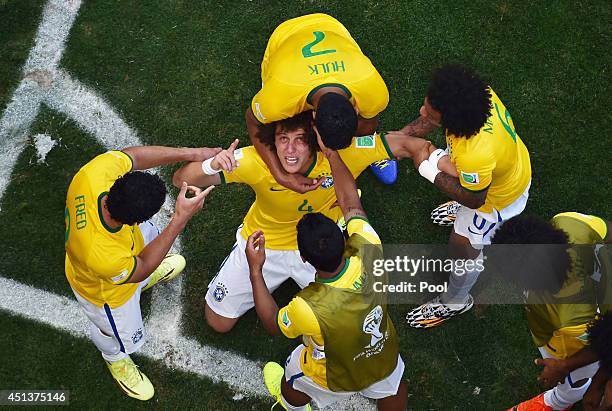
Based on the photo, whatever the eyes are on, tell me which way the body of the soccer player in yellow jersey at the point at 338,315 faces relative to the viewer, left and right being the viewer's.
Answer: facing away from the viewer and to the left of the viewer

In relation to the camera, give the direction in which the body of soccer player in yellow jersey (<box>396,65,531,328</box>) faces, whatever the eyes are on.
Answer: to the viewer's left

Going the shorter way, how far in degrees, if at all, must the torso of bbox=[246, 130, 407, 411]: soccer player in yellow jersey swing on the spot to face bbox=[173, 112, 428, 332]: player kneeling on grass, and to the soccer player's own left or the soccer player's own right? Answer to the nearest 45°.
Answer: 0° — they already face them

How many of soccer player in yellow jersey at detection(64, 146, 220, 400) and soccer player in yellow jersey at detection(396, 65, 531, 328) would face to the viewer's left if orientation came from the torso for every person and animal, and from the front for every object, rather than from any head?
1

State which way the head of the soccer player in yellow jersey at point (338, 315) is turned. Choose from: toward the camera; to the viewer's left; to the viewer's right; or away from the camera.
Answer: away from the camera

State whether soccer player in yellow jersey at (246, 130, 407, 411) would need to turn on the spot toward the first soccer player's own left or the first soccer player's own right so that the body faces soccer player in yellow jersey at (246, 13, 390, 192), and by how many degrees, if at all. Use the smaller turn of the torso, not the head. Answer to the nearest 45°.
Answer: approximately 45° to the first soccer player's own right

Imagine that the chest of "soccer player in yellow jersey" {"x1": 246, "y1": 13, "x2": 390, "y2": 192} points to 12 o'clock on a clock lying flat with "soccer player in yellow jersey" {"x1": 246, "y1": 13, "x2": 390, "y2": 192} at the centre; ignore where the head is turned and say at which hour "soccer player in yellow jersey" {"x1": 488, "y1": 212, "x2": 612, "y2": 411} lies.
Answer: "soccer player in yellow jersey" {"x1": 488, "y1": 212, "x2": 612, "y2": 411} is roughly at 10 o'clock from "soccer player in yellow jersey" {"x1": 246, "y1": 13, "x2": 390, "y2": 192}.

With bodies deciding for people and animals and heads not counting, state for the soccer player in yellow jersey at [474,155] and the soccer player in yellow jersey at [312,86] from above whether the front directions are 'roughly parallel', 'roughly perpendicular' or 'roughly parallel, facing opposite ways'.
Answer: roughly perpendicular

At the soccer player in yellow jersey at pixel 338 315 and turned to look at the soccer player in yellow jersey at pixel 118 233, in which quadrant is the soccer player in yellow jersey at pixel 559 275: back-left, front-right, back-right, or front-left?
back-right

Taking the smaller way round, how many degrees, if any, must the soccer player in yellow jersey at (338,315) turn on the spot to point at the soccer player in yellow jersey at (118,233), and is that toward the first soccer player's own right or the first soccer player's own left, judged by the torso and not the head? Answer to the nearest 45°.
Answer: approximately 45° to the first soccer player's own left

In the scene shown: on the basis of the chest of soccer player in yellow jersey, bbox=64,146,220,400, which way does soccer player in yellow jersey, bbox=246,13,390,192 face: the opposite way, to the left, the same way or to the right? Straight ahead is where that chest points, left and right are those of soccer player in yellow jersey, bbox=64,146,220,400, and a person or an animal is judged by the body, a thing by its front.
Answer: to the right

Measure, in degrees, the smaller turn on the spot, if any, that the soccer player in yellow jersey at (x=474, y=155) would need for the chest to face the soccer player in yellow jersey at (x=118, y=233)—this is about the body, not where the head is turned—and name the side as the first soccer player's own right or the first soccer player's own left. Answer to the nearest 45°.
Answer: approximately 45° to the first soccer player's own left
